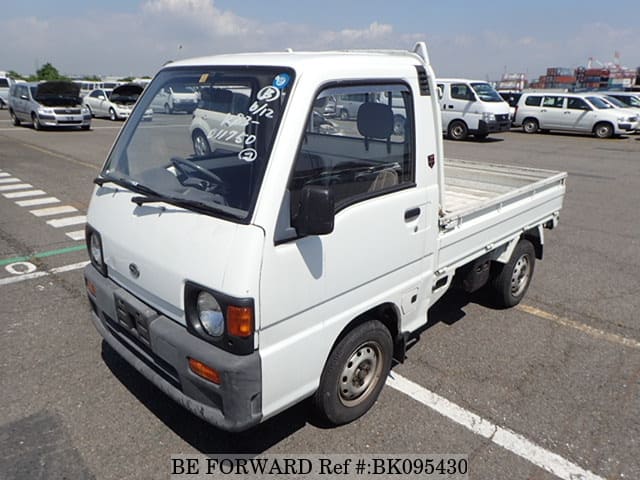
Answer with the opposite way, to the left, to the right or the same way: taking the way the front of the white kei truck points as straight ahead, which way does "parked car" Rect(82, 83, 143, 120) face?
to the left

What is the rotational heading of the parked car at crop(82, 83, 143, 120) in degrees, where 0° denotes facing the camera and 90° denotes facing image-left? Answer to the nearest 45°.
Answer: approximately 315°

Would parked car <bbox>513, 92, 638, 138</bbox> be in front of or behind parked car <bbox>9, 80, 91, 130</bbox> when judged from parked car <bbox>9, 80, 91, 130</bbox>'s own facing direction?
in front

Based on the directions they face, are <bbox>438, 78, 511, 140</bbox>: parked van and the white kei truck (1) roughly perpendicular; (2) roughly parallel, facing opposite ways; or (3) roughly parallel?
roughly perpendicular

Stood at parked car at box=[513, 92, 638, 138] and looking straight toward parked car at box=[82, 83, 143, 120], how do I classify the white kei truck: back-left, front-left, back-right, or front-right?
front-left

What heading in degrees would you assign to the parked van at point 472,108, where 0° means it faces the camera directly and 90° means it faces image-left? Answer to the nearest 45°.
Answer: approximately 315°

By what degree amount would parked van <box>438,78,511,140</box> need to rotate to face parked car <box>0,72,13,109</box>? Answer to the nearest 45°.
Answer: approximately 135° to its right

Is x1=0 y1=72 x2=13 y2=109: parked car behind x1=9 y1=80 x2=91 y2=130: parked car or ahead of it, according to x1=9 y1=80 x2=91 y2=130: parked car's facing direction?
behind

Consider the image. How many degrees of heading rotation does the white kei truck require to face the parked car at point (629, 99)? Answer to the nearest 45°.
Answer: approximately 180°

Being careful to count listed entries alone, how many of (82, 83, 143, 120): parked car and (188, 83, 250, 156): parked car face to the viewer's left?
0

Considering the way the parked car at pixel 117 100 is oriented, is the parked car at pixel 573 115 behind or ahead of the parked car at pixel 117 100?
ahead

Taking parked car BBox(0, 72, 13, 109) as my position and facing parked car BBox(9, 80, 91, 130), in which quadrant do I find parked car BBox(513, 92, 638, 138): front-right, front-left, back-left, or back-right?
front-left

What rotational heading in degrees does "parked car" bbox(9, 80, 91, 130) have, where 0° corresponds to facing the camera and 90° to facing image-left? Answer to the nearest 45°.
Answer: approximately 315°

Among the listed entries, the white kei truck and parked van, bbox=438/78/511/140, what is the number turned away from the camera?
0

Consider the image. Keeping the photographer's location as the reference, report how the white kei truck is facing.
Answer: facing the viewer and to the left of the viewer
